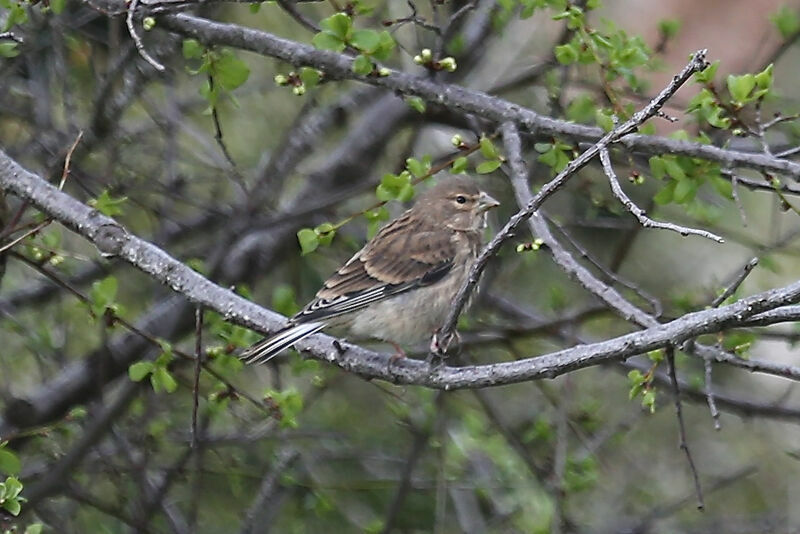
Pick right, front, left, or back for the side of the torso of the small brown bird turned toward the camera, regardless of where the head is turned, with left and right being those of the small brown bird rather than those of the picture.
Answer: right
